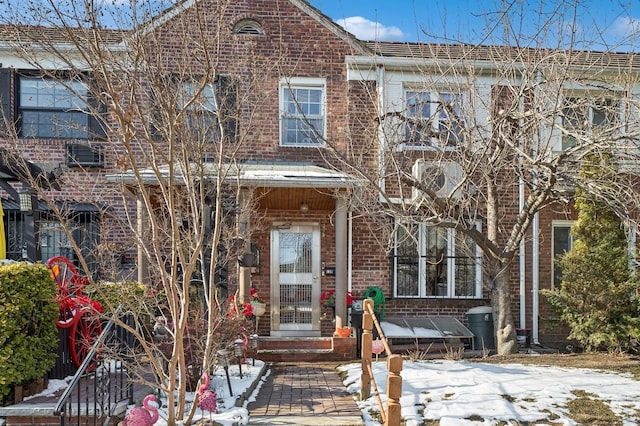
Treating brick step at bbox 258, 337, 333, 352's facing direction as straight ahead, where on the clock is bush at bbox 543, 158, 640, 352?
The bush is roughly at 9 o'clock from the brick step.

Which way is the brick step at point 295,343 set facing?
toward the camera

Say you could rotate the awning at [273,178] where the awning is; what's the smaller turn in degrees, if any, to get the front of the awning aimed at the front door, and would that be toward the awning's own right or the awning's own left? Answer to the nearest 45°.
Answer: approximately 180°

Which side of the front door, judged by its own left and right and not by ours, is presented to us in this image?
front

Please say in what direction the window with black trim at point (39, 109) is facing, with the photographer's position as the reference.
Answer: facing the viewer
